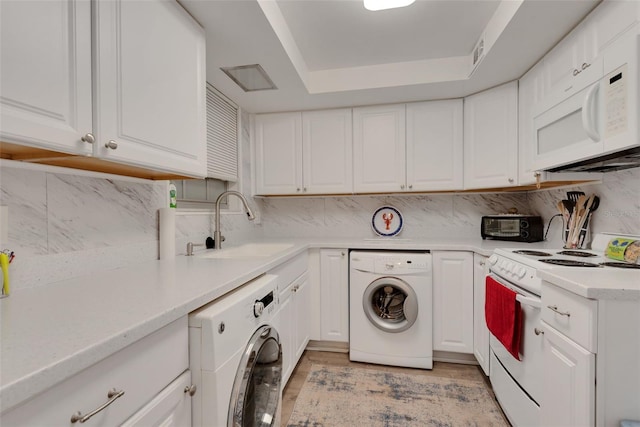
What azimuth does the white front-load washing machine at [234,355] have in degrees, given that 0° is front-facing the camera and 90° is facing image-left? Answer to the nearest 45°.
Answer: approximately 315°

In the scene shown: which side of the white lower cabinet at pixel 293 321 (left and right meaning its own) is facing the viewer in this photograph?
right

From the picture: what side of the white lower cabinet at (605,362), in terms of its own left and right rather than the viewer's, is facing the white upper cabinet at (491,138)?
right

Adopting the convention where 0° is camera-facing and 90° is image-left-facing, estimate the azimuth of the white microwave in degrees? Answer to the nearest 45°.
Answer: approximately 45°

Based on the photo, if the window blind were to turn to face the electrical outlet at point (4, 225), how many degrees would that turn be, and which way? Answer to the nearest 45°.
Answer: approximately 90° to its right

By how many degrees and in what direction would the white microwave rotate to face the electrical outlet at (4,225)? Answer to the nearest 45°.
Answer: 0° — it already faces it

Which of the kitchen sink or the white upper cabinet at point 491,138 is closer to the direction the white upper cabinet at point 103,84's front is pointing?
the white upper cabinet

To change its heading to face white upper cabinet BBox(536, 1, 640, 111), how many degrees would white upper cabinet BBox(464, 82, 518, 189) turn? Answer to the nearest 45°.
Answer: approximately 90° to its left

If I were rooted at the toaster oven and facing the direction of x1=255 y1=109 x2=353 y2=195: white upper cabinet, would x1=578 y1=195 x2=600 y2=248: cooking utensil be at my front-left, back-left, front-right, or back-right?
back-left
